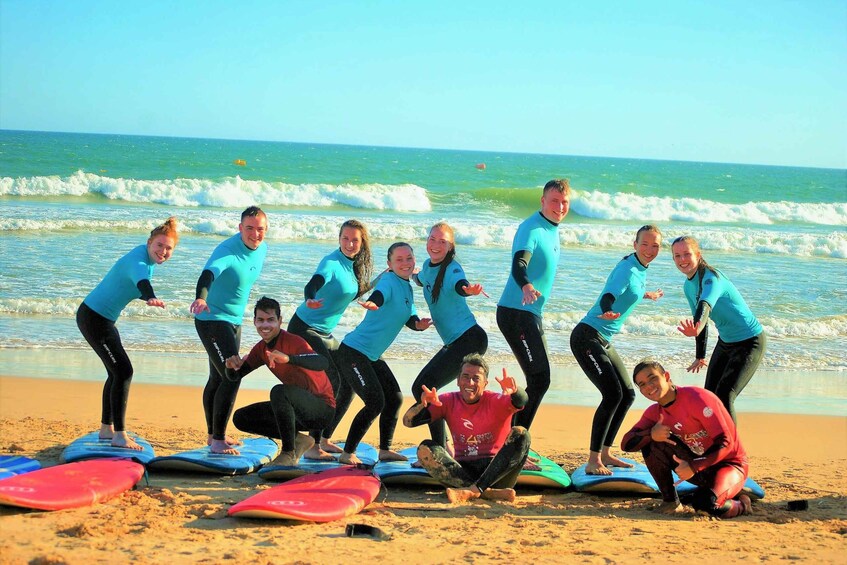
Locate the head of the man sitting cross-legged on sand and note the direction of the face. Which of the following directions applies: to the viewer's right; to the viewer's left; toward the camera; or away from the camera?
toward the camera

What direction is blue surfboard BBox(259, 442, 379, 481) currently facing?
to the viewer's left

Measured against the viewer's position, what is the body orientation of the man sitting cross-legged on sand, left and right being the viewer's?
facing the viewer

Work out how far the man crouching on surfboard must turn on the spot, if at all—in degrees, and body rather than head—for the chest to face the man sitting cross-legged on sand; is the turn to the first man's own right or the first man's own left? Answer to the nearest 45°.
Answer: approximately 90° to the first man's own left

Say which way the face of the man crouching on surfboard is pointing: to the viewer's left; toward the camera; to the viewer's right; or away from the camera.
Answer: toward the camera

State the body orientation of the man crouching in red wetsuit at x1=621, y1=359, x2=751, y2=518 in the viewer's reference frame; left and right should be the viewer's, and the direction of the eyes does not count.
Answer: facing the viewer and to the left of the viewer
